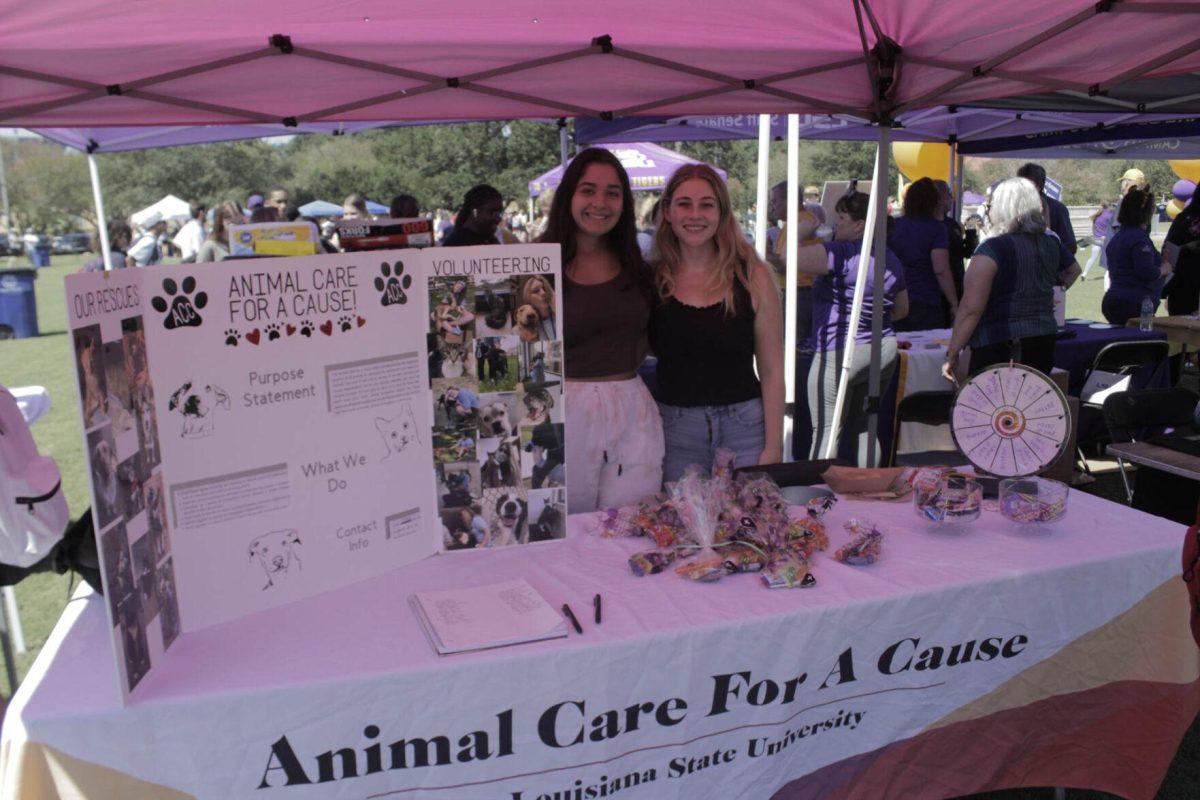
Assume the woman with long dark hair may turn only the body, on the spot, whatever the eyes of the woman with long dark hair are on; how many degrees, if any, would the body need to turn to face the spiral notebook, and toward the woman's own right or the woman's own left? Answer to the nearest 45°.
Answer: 0° — they already face it

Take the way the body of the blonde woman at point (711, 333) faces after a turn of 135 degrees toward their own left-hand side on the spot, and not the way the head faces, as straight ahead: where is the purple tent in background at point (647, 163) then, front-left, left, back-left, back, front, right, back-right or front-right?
front-left

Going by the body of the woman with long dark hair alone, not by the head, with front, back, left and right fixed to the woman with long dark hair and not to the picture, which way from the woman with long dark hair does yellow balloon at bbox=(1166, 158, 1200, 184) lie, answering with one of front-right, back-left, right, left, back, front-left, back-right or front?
back-left

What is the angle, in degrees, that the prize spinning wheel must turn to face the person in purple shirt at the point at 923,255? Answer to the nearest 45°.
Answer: approximately 180°

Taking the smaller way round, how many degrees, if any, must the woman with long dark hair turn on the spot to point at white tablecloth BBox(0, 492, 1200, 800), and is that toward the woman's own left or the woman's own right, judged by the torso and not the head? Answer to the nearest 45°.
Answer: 0° — they already face it

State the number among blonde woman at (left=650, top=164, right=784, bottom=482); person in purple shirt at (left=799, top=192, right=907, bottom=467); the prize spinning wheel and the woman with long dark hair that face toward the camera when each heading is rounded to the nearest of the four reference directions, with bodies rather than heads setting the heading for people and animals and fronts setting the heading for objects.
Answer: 3

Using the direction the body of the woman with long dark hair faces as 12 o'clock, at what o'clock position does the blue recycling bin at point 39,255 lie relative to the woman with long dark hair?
The blue recycling bin is roughly at 5 o'clock from the woman with long dark hair.

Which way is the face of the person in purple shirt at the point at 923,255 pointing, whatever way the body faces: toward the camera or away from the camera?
away from the camera

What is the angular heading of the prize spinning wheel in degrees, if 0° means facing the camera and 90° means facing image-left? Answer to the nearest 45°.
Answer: approximately 0°

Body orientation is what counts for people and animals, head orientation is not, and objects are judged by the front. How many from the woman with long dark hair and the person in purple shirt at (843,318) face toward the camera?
1

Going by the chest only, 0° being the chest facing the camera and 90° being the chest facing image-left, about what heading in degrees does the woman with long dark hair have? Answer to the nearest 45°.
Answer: approximately 0°
